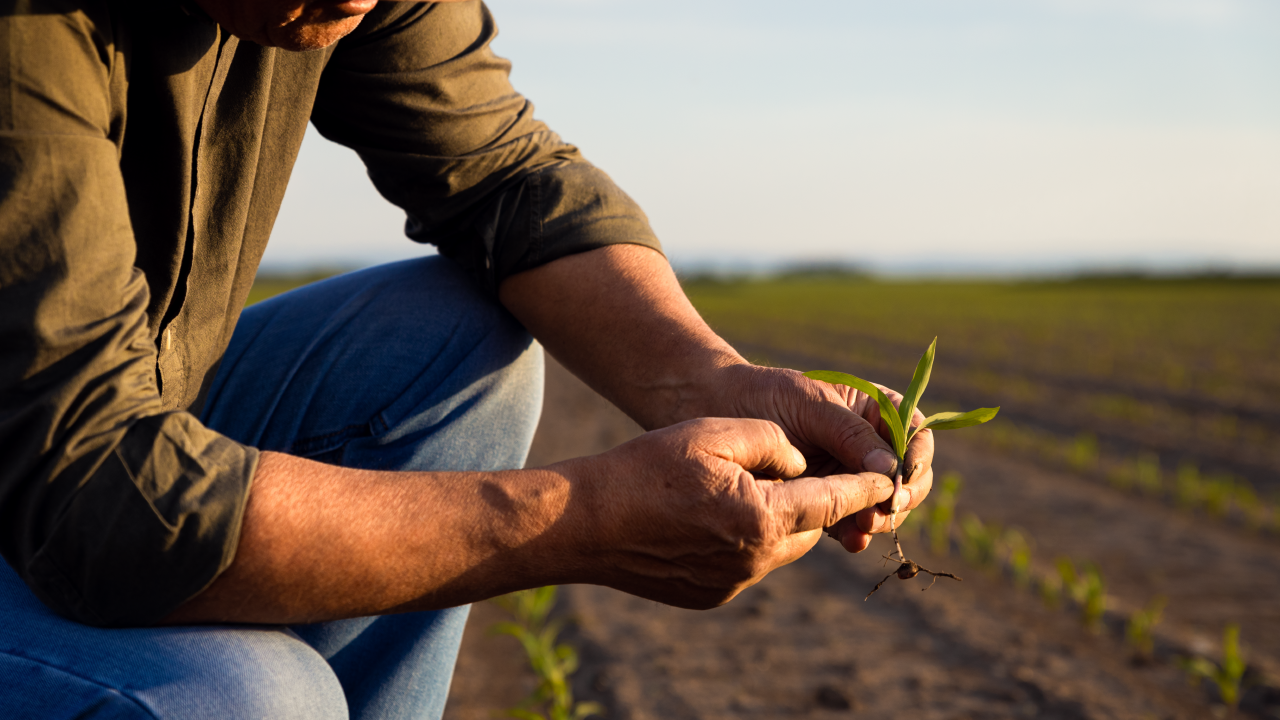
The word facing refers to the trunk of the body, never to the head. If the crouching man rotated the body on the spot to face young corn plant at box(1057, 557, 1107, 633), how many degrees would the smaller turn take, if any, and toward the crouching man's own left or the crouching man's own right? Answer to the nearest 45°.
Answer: approximately 90° to the crouching man's own left

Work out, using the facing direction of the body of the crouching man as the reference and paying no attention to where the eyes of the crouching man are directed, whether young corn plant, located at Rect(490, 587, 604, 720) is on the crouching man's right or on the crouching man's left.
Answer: on the crouching man's left

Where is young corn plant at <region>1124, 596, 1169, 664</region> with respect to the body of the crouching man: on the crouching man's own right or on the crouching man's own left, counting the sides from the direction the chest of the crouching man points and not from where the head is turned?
on the crouching man's own left

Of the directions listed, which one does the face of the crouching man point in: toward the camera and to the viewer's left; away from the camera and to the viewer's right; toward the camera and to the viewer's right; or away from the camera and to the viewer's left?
toward the camera and to the viewer's right

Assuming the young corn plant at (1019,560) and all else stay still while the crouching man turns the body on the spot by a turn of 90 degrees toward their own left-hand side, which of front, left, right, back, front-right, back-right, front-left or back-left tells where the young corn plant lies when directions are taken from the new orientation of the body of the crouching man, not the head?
front

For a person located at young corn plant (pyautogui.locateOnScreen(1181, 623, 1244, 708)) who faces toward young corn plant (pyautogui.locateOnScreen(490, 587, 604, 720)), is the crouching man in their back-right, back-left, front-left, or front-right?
front-left

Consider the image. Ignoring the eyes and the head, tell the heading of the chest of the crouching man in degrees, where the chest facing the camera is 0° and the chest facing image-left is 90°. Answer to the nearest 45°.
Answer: approximately 315°
